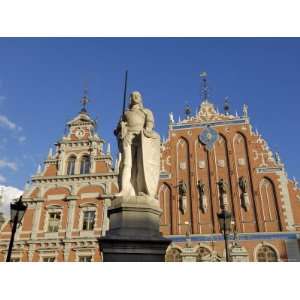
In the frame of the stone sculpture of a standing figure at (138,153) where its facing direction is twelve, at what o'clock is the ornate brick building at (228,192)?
The ornate brick building is roughly at 7 o'clock from the stone sculpture of a standing figure.

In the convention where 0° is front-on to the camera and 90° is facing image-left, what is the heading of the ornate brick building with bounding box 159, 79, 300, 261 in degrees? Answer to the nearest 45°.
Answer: approximately 0°

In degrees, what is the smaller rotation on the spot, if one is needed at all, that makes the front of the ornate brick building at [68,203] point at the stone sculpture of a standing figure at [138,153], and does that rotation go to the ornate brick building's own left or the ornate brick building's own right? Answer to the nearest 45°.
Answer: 0° — it already faces it

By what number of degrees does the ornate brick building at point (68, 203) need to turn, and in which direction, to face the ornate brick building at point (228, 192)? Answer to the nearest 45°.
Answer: approximately 45° to its left

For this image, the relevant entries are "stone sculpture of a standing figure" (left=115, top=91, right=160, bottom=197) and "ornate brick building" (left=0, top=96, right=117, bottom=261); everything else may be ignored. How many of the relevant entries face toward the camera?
2

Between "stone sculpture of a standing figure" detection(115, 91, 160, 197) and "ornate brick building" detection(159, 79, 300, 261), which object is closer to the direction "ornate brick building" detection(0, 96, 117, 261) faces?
the stone sculpture of a standing figure

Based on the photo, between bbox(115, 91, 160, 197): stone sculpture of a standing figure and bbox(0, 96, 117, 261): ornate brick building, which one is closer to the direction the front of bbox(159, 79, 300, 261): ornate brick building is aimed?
the stone sculpture of a standing figure

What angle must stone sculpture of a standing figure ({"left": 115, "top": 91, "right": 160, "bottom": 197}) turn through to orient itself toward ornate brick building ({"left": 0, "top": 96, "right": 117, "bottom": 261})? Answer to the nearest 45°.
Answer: approximately 180°

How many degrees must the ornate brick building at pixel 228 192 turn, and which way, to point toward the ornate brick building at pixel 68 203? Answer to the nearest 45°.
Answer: approximately 90° to its right

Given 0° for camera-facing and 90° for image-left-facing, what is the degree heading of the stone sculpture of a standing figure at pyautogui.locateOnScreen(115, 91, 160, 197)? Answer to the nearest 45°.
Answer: approximately 0°

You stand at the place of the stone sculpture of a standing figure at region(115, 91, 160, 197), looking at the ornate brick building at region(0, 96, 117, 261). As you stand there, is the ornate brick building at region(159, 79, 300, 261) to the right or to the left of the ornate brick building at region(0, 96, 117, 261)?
right
